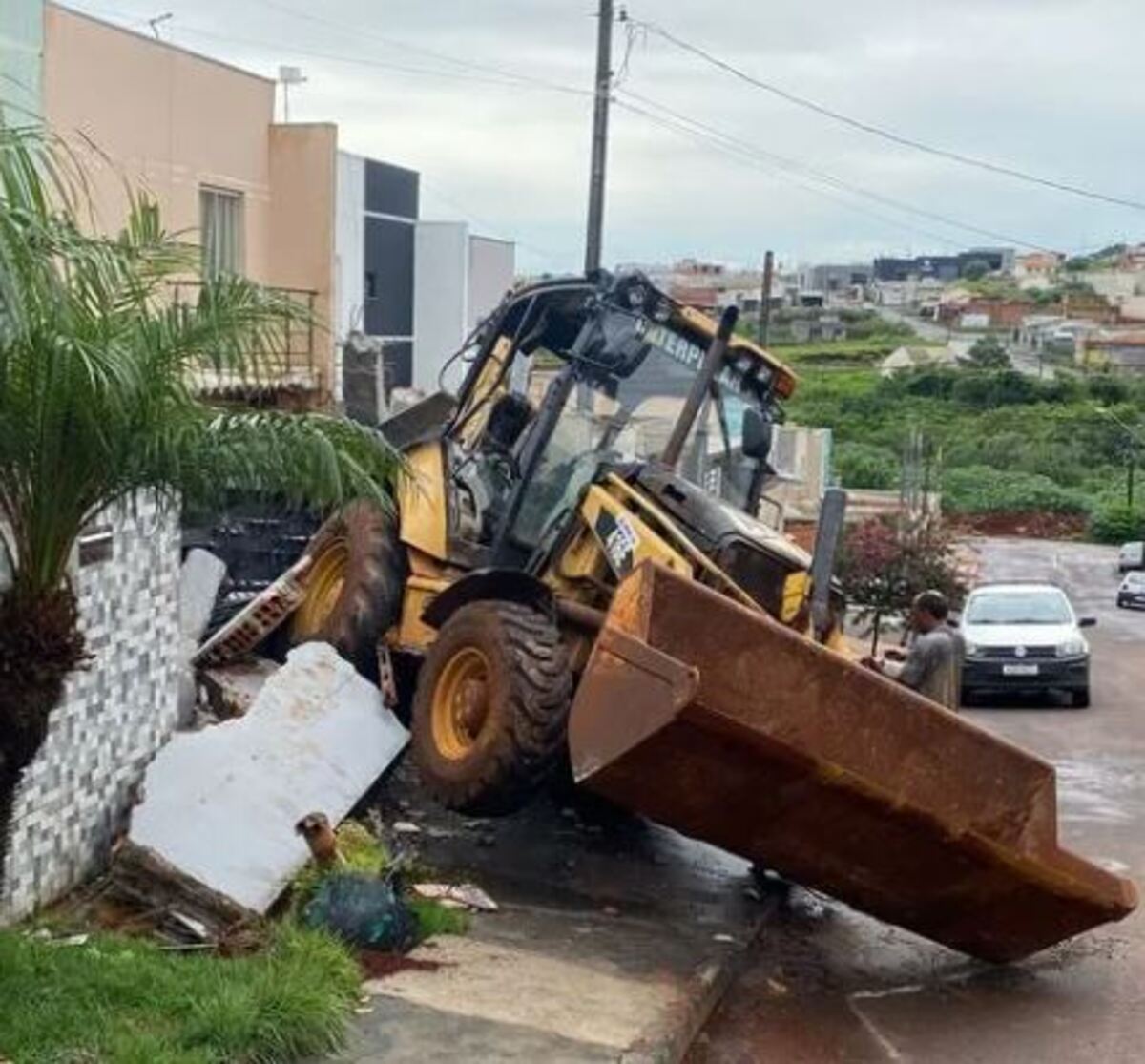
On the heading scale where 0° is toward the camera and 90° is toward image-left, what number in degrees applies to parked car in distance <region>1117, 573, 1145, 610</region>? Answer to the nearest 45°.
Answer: approximately 0°

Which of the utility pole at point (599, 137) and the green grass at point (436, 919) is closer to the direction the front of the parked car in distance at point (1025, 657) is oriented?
the green grass

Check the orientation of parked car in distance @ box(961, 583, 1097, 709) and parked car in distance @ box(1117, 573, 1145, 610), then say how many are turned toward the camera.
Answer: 2

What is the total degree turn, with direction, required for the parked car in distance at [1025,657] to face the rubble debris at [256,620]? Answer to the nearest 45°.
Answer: approximately 45° to its right

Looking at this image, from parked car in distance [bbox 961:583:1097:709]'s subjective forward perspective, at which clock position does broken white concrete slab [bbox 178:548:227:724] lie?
The broken white concrete slab is roughly at 1 o'clock from the parked car in distance.

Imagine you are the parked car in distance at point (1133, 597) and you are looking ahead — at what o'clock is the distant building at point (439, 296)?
The distant building is roughly at 1 o'clock from the parked car in distance.

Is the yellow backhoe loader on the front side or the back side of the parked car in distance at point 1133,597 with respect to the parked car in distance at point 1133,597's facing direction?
on the front side

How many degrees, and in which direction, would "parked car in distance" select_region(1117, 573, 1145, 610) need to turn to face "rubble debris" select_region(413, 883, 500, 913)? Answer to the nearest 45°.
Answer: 0° — it already faces it

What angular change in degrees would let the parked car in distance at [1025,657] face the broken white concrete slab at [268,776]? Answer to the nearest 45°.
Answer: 0° — it already faces it
